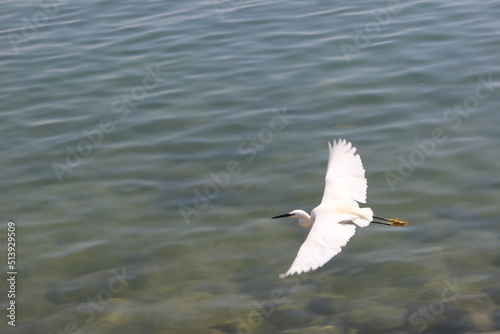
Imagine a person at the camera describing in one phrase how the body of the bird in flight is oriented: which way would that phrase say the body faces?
to the viewer's left
